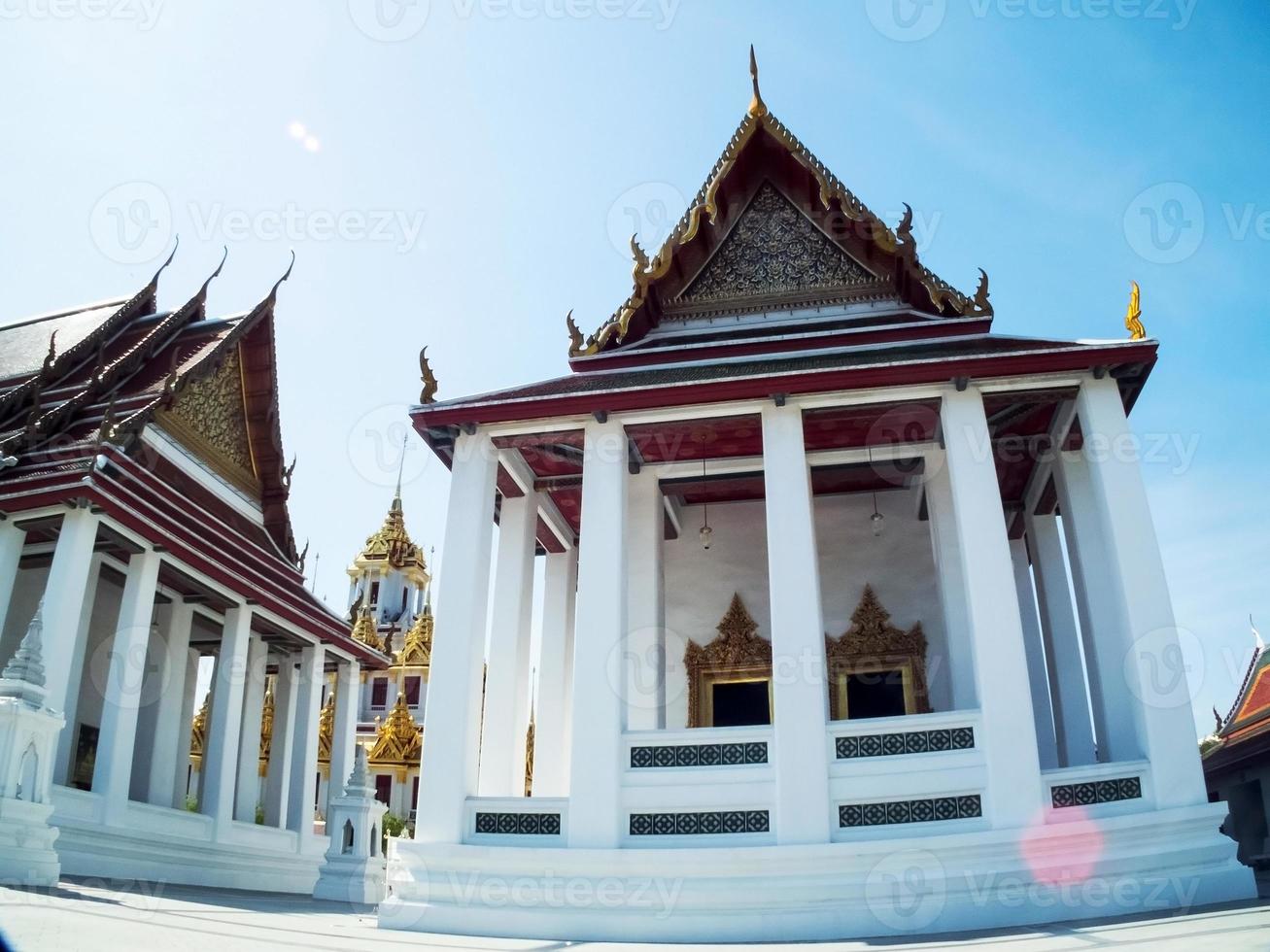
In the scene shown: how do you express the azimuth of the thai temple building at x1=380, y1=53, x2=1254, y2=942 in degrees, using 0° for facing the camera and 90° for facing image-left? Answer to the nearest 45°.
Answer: approximately 0°

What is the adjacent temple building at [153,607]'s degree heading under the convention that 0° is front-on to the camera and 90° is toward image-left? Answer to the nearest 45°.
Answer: approximately 315°

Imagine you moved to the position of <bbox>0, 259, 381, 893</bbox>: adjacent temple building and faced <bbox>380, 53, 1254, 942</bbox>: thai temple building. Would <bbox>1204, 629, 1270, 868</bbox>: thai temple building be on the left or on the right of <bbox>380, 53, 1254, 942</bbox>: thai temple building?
left

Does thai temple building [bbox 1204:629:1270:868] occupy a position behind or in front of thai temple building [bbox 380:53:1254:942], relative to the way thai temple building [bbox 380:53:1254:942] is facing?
behind

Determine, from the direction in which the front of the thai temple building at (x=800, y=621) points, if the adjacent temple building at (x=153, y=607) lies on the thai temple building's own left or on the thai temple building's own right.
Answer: on the thai temple building's own right

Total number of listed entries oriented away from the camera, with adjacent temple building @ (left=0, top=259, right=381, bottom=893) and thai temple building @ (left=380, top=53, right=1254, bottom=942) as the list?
0

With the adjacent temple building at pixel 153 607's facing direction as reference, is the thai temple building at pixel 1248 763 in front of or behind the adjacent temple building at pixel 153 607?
in front

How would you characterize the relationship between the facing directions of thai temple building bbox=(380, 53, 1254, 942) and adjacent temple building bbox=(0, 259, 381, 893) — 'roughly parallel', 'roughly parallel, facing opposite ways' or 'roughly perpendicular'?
roughly perpendicular
